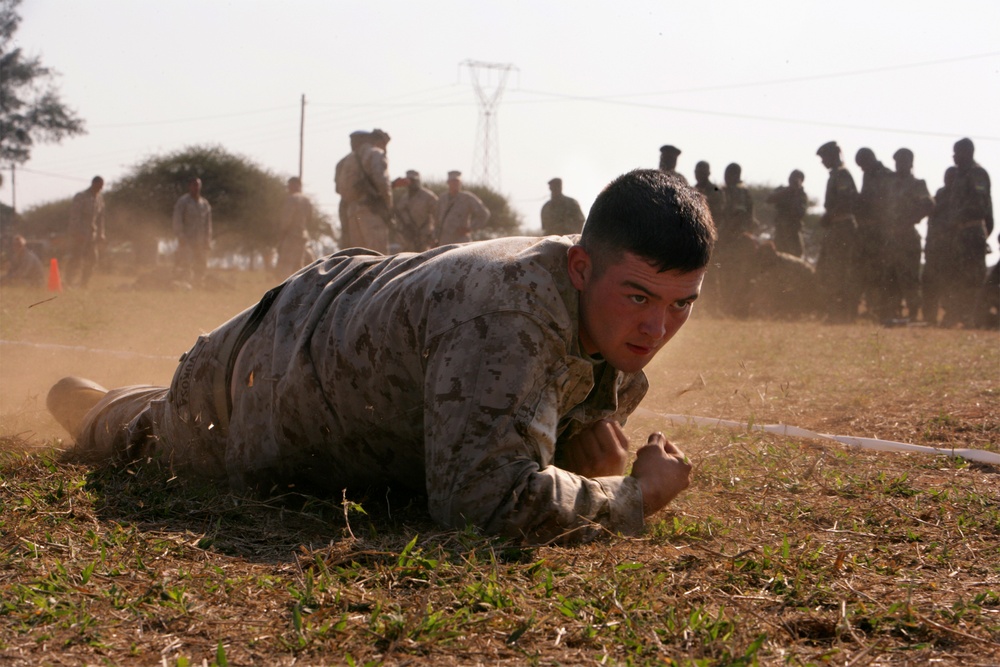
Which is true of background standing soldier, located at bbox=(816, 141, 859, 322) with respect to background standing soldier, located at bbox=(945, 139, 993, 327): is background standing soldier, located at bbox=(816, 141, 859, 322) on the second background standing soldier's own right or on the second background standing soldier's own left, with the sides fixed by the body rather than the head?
on the second background standing soldier's own right

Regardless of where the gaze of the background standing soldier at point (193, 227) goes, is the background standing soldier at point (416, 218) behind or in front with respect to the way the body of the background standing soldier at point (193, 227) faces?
in front

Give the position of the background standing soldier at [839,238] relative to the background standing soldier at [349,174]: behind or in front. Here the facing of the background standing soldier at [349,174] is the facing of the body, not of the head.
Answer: in front

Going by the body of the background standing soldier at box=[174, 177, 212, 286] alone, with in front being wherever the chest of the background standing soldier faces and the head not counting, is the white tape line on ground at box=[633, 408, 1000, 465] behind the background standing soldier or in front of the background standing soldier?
in front

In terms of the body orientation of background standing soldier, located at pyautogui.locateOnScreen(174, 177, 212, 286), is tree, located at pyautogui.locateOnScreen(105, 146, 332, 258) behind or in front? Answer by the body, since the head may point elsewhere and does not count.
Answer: behind

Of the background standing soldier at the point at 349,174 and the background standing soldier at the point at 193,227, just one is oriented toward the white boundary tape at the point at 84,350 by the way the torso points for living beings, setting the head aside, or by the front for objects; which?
the background standing soldier at the point at 193,227

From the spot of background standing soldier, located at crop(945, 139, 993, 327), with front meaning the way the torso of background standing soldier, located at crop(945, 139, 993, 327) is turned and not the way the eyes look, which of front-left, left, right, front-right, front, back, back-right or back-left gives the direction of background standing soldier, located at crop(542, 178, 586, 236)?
front-right

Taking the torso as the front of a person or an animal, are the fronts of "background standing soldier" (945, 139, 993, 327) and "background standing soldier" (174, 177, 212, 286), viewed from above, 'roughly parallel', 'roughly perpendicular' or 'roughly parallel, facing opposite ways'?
roughly perpendicular
